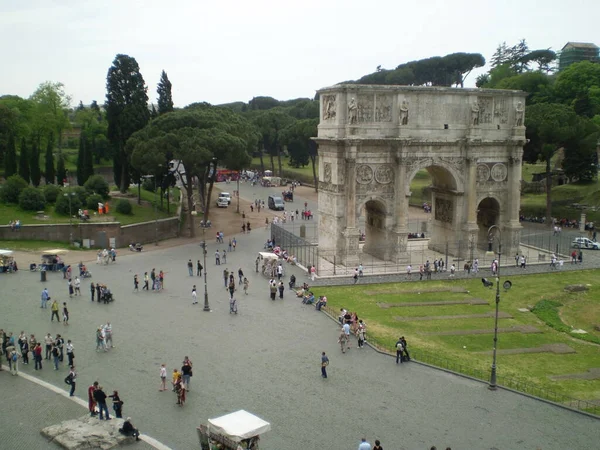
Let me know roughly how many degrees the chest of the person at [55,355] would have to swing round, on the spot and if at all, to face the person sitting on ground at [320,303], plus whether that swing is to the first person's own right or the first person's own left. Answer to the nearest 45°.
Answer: approximately 90° to the first person's own right

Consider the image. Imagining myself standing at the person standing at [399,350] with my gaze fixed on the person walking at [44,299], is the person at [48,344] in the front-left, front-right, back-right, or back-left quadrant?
front-left

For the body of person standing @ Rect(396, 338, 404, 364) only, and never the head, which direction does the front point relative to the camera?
away from the camera

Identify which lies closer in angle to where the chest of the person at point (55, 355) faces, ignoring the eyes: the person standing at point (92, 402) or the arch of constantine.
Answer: the arch of constantine

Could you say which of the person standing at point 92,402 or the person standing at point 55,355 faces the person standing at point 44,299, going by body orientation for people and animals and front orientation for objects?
the person standing at point 55,355

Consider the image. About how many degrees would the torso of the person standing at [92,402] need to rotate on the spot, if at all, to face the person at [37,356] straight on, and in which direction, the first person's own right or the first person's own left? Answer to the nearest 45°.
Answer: approximately 90° to the first person's own left

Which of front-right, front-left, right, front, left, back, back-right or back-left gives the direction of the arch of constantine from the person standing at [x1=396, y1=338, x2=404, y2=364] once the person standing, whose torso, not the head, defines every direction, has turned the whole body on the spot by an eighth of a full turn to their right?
front-left

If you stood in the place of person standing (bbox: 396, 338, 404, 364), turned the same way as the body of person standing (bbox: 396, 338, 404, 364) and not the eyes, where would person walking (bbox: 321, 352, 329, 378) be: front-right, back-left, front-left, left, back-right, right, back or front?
back-left

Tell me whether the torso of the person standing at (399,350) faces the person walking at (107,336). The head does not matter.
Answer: no

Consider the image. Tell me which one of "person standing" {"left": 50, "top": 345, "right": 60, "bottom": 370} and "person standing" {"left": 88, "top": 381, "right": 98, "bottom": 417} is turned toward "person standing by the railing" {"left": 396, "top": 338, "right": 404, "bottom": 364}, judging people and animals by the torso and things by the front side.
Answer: "person standing" {"left": 88, "top": 381, "right": 98, "bottom": 417}

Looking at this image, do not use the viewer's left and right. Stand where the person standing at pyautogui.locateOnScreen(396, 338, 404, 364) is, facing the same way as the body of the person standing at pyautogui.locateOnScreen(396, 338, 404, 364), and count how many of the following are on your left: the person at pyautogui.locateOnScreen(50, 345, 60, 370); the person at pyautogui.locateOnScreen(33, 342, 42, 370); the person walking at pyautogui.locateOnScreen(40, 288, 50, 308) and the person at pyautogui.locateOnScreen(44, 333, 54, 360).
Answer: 4

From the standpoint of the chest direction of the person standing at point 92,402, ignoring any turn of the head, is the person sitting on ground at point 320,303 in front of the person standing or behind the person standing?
in front

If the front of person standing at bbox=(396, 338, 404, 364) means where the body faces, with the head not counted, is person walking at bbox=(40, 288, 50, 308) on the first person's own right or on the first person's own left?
on the first person's own left
